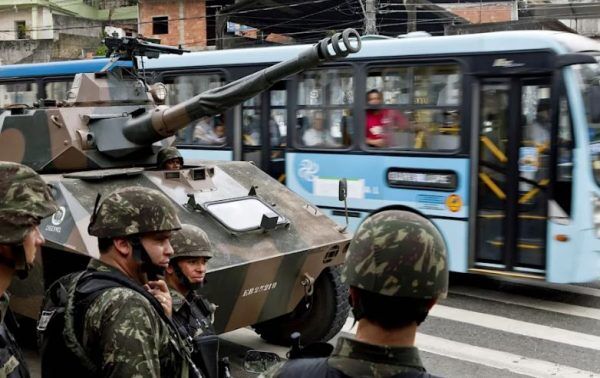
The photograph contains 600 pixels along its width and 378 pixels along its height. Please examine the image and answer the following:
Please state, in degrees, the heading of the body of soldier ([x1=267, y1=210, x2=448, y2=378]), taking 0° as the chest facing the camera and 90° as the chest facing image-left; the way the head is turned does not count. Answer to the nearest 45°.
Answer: approximately 180°

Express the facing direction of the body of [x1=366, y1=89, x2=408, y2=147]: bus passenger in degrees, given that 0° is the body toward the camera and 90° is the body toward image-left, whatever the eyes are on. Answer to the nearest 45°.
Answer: approximately 0°

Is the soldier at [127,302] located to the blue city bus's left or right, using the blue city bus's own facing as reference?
on its right

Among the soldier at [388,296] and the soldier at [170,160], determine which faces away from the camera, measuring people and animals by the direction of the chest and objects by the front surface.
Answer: the soldier at [388,296]

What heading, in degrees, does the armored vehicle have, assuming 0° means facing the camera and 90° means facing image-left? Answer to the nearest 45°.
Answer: approximately 315°

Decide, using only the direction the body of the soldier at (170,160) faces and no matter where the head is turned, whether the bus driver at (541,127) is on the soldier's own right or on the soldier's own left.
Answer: on the soldier's own left

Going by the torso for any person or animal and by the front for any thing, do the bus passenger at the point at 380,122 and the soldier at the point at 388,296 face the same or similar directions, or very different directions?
very different directions

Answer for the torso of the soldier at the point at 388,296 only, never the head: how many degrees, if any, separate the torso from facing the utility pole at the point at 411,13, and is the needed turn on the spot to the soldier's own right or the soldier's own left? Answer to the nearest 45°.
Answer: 0° — they already face it

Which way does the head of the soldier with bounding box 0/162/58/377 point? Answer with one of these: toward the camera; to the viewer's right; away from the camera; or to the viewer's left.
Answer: to the viewer's right
